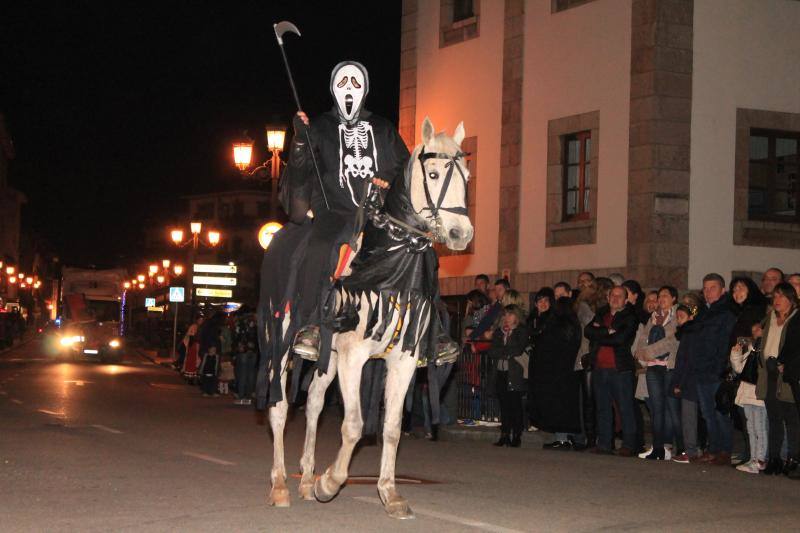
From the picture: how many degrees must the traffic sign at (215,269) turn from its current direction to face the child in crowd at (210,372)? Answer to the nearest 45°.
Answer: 0° — it already faces them

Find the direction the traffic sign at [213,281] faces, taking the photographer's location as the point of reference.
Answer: facing the viewer

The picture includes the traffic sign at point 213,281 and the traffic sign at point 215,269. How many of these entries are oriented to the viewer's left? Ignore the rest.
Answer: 0

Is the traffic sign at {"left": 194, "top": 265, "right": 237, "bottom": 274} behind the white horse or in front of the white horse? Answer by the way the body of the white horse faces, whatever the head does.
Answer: behind

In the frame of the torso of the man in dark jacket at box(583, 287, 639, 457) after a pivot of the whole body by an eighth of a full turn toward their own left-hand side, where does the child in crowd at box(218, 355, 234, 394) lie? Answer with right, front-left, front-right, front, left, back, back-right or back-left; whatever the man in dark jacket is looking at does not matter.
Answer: back-right

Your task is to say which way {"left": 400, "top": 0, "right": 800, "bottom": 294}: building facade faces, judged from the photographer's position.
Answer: facing the viewer and to the left of the viewer

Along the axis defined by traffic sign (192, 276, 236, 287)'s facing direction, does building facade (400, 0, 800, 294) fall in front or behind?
in front
